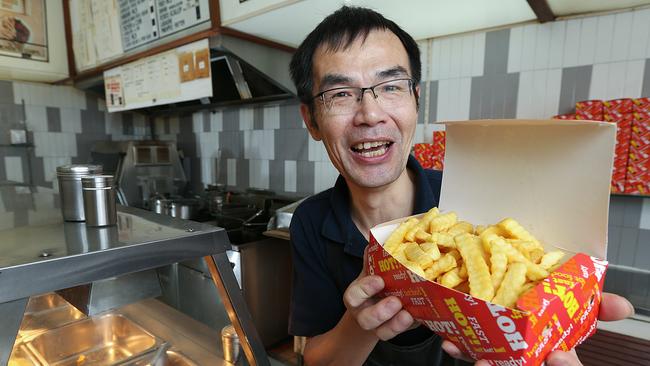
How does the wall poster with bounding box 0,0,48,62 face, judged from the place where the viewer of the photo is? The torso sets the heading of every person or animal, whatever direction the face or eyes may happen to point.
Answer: facing the viewer and to the right of the viewer

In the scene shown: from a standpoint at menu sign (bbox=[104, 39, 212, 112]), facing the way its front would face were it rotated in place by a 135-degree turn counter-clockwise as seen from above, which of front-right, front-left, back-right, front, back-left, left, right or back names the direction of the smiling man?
right

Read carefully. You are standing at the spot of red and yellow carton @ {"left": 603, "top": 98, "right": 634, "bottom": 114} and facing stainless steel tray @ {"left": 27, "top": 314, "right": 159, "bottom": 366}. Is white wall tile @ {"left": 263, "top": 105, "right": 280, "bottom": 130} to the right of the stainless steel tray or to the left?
right

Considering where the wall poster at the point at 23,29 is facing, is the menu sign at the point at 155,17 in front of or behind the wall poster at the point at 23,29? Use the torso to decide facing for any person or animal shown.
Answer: in front

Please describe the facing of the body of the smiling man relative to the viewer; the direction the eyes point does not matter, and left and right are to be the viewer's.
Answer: facing the viewer

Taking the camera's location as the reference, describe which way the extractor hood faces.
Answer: facing the viewer and to the left of the viewer

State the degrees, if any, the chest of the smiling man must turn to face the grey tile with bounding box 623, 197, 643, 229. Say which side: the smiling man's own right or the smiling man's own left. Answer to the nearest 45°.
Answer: approximately 135° to the smiling man's own left

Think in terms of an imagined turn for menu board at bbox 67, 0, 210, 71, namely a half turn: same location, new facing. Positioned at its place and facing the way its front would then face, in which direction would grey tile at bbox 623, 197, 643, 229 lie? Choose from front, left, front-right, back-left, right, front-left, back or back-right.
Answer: right

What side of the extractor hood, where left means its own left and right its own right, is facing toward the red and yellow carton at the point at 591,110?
left

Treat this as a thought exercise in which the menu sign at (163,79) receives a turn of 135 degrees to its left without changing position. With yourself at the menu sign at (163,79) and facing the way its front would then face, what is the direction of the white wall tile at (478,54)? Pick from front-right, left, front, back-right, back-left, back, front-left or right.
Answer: front-right
